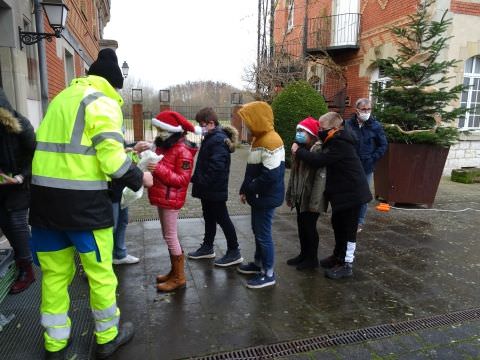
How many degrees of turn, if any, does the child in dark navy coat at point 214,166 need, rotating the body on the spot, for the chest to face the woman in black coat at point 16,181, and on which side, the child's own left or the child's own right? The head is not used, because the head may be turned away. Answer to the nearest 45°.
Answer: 0° — they already face them

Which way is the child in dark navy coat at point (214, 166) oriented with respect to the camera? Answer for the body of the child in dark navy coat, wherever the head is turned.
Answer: to the viewer's left

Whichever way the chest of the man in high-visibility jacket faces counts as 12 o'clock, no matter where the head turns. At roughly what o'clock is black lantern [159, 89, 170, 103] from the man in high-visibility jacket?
The black lantern is roughly at 11 o'clock from the man in high-visibility jacket.

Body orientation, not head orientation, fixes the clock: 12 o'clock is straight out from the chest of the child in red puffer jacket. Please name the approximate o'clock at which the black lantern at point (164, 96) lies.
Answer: The black lantern is roughly at 3 o'clock from the child in red puffer jacket.

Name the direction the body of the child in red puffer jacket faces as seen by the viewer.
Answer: to the viewer's left

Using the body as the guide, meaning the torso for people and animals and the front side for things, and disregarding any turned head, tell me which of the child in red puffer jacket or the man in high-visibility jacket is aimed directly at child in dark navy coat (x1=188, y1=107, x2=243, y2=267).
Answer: the man in high-visibility jacket

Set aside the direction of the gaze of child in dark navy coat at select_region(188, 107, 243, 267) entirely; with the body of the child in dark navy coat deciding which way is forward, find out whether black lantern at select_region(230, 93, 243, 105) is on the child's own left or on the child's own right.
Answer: on the child's own right

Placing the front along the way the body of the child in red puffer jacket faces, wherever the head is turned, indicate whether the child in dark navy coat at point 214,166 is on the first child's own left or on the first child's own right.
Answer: on the first child's own right

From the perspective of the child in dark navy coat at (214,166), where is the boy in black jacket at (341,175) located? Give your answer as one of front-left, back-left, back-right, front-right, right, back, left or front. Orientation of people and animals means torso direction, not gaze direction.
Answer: back

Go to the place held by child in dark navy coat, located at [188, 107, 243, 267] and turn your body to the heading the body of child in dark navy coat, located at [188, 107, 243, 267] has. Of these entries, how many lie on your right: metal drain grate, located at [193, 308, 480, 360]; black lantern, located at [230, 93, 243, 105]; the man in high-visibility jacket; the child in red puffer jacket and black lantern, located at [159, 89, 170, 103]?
2

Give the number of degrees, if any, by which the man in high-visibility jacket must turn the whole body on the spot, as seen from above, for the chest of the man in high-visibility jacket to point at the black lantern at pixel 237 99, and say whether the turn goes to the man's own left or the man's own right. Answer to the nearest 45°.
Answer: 0° — they already face it

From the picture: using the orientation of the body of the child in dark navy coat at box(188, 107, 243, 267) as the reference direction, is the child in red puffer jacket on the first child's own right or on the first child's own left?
on the first child's own left
